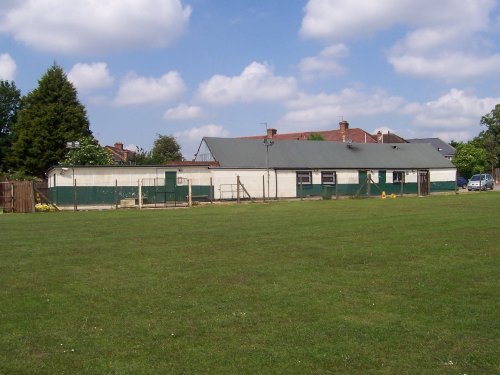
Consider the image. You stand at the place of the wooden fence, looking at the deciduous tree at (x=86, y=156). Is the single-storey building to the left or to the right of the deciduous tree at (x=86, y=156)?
right

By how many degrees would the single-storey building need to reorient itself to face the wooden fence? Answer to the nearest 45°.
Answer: approximately 45° to its right

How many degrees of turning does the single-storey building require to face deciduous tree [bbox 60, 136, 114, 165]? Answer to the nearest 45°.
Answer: approximately 90° to its right

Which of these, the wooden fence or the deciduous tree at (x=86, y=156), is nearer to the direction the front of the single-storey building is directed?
the wooden fence

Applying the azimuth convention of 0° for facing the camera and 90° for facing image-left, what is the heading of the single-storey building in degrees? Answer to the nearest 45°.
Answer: approximately 0°
